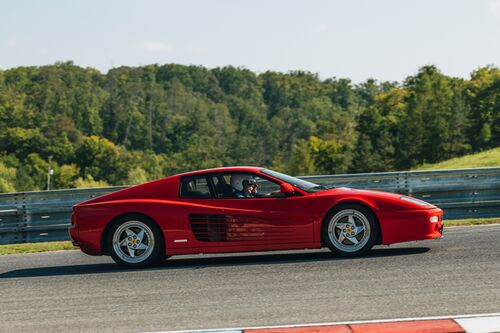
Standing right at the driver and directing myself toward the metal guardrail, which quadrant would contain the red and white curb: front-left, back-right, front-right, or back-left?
back-right

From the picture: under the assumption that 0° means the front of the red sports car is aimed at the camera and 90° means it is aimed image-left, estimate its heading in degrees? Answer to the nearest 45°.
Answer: approximately 270°

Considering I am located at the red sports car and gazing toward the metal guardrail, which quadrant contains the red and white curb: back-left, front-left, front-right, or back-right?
back-right

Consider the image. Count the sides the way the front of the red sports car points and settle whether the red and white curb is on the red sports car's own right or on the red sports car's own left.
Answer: on the red sports car's own right

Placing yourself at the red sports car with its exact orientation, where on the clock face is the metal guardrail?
The metal guardrail is roughly at 10 o'clock from the red sports car.
